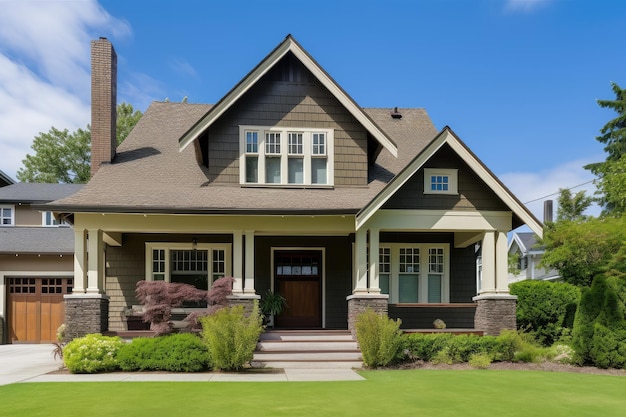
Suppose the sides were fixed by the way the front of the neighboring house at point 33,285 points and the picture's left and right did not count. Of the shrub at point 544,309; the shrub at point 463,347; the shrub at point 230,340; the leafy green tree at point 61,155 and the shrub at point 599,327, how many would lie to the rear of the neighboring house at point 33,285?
1

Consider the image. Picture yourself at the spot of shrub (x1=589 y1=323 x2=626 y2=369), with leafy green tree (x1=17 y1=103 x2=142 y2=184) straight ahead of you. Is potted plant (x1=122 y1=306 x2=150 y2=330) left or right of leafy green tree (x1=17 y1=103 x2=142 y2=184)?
left

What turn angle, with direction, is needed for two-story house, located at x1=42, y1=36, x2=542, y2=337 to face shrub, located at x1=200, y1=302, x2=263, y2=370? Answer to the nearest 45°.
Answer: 0° — it already faces it

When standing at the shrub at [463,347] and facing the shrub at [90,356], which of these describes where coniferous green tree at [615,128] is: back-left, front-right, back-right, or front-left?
back-right

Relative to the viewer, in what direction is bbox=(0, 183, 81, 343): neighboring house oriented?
toward the camera

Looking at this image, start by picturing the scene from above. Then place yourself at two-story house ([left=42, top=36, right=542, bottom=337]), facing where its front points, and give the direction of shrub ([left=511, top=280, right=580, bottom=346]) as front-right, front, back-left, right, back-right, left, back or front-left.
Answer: left

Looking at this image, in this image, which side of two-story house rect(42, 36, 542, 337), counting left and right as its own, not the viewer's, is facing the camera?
front

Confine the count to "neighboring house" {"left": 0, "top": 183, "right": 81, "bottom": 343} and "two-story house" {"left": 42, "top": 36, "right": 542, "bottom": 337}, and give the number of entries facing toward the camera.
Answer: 2

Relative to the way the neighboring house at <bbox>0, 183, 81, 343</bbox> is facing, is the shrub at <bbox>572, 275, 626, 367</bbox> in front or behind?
in front

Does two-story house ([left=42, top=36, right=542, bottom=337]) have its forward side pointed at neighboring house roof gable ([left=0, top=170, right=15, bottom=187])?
no

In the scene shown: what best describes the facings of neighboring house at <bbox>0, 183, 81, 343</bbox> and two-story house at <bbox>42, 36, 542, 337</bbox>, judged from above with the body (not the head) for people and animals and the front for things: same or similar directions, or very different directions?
same or similar directions
